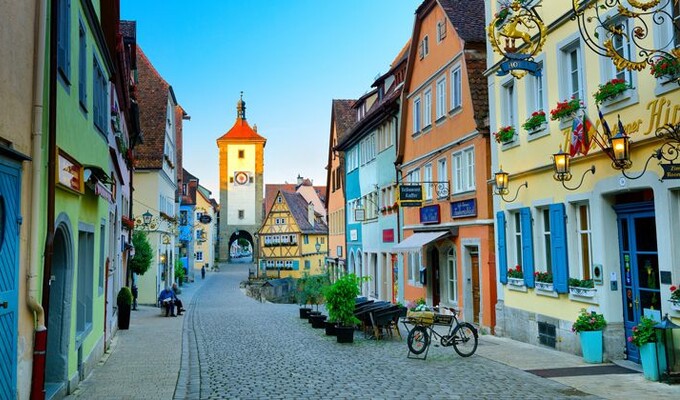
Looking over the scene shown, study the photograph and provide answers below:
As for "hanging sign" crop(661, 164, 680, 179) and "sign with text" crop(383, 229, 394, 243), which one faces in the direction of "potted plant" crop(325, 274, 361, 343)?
the sign with text

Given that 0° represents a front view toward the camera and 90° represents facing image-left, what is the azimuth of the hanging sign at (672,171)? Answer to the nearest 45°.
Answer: approximately 0°

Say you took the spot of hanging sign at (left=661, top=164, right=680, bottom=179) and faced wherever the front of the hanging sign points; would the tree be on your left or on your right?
on your right

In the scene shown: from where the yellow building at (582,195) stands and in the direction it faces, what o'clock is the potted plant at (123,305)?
The potted plant is roughly at 2 o'clock from the yellow building.

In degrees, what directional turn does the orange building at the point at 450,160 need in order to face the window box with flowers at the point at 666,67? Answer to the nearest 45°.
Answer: approximately 45° to its left

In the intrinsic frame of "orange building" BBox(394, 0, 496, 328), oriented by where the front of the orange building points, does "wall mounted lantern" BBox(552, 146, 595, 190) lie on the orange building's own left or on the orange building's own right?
on the orange building's own left

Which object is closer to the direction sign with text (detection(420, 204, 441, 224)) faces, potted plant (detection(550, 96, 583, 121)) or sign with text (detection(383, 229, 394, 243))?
the potted plant

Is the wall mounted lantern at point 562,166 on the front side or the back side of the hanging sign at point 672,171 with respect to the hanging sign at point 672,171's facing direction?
on the back side

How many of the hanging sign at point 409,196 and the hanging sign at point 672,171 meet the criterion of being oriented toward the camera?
2

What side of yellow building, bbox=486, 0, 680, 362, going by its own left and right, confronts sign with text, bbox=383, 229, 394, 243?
right
